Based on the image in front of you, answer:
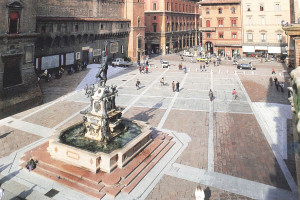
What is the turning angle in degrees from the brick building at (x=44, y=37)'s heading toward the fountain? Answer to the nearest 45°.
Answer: approximately 45° to its right

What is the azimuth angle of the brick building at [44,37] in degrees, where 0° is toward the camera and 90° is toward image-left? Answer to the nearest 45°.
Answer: approximately 315°

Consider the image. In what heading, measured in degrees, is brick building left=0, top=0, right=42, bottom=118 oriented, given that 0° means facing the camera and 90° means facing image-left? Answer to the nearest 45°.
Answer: approximately 315°
